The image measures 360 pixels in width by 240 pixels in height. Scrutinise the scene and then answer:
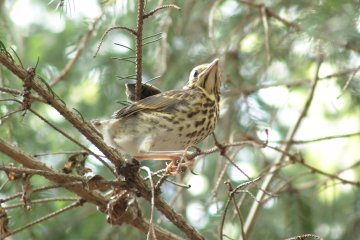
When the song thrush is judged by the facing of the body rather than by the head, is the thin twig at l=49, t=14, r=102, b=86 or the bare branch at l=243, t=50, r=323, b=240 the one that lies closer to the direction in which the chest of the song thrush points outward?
the bare branch

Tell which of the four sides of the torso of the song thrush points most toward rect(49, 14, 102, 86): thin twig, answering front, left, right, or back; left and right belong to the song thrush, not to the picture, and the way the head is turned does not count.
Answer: back

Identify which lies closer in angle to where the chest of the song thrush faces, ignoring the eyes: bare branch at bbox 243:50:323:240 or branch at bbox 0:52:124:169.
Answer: the bare branch

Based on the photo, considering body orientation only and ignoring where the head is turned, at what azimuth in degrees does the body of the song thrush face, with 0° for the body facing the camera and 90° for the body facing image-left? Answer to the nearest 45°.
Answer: approximately 270°

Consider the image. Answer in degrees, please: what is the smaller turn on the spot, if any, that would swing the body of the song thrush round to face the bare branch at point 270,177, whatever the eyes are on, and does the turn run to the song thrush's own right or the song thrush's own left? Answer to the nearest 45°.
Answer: approximately 45° to the song thrush's own left

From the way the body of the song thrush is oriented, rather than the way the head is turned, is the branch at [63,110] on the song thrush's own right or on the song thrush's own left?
on the song thrush's own right
